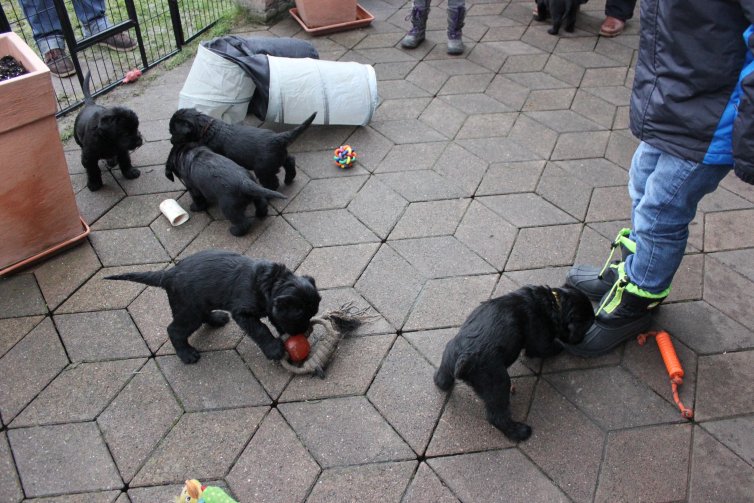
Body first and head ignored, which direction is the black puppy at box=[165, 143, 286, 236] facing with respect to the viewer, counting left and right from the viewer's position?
facing away from the viewer and to the left of the viewer

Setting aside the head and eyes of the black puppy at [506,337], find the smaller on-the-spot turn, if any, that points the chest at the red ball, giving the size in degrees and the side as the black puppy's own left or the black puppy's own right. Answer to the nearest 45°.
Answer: approximately 135° to the black puppy's own left

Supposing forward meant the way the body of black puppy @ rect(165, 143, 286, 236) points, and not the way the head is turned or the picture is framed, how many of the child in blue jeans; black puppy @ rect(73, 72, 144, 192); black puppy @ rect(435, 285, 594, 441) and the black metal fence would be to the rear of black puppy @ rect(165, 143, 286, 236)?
2

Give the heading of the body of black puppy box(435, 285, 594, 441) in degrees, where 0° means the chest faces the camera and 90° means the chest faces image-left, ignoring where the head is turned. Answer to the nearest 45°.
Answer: approximately 225°

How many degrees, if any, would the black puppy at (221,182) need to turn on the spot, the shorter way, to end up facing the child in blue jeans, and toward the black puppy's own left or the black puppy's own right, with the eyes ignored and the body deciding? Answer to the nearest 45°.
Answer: approximately 180°

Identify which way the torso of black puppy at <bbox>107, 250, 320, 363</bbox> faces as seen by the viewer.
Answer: to the viewer's right

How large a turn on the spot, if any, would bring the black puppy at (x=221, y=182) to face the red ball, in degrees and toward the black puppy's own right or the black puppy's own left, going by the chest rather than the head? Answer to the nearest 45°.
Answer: approximately 135° to the black puppy's own left

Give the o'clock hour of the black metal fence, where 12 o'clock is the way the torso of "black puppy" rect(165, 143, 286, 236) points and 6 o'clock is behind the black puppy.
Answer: The black metal fence is roughly at 1 o'clock from the black puppy.

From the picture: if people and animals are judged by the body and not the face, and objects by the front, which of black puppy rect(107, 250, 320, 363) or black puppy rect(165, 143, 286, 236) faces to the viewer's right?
black puppy rect(107, 250, 320, 363)

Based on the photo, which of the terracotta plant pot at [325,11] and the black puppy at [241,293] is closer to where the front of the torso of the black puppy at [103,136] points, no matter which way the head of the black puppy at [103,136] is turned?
the black puppy

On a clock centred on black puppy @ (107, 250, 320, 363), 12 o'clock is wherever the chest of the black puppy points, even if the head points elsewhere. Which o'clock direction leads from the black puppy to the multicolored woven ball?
The multicolored woven ball is roughly at 10 o'clock from the black puppy.

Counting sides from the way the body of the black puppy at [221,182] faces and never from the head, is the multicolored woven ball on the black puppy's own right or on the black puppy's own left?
on the black puppy's own right

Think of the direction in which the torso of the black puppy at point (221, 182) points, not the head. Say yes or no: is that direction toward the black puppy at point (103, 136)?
yes

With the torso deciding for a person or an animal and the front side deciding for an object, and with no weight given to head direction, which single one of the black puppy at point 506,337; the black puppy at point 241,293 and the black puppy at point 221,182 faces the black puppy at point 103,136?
the black puppy at point 221,182
